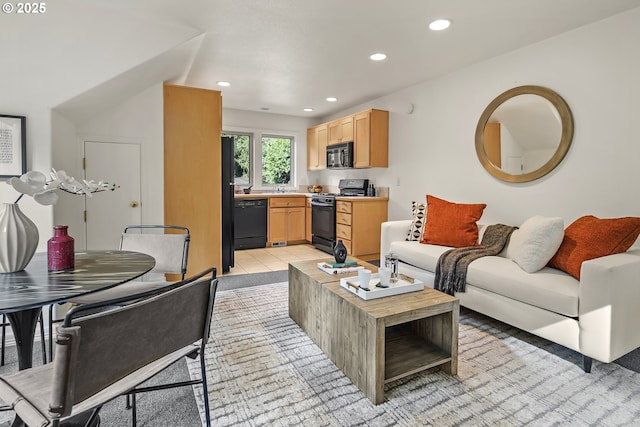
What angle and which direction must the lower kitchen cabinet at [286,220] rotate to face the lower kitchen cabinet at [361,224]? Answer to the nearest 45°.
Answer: approximately 45° to its left

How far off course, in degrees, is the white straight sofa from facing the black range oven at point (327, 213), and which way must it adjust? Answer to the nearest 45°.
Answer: approximately 90° to its right

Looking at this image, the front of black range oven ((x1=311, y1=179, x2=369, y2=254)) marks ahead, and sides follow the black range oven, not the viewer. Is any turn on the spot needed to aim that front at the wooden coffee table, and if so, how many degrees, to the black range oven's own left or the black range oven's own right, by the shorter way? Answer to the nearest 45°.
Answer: approximately 45° to the black range oven's own left

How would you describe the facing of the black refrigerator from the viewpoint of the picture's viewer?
facing to the right of the viewer

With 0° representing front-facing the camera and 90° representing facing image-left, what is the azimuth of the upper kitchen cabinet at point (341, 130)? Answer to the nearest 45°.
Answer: approximately 45°

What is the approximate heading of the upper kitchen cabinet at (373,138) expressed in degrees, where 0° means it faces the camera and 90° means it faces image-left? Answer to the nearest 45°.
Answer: approximately 45°

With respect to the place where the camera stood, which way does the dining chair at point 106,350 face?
facing away from the viewer and to the left of the viewer
